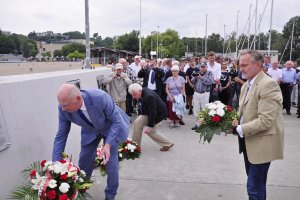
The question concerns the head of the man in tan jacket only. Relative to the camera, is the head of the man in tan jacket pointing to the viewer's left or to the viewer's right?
to the viewer's left

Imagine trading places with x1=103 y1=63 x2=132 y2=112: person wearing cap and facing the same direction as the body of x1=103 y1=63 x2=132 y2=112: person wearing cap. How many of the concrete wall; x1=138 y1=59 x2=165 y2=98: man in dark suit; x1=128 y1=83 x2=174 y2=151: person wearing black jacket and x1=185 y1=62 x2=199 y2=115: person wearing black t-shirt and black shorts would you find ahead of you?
2

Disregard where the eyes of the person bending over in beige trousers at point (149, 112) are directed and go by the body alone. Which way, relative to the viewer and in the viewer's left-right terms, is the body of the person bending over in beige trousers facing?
facing to the left of the viewer

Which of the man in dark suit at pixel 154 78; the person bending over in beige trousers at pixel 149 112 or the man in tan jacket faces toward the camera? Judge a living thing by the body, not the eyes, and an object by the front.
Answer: the man in dark suit

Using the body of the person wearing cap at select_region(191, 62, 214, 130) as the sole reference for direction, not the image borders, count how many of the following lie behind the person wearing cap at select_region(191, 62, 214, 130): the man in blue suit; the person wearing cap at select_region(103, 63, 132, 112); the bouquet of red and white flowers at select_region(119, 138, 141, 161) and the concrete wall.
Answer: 0

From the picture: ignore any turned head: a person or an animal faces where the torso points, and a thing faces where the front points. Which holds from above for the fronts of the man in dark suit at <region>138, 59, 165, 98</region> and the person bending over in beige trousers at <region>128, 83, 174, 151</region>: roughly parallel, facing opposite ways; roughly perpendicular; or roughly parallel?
roughly perpendicular

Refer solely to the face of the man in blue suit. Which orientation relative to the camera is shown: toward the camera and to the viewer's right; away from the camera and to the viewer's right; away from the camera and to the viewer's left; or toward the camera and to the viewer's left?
toward the camera and to the viewer's left

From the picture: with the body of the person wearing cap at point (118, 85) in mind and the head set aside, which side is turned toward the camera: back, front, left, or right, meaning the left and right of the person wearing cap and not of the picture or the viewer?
front

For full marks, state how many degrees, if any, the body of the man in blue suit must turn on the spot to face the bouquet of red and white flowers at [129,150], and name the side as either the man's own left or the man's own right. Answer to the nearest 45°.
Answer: approximately 135° to the man's own right

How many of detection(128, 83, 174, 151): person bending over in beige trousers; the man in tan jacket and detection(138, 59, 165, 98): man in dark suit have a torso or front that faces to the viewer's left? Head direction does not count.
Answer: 2

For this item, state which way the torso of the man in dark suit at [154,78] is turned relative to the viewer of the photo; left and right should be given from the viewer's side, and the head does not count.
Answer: facing the viewer

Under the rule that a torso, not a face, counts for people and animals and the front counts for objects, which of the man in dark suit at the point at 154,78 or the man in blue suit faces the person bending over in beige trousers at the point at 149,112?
the man in dark suit

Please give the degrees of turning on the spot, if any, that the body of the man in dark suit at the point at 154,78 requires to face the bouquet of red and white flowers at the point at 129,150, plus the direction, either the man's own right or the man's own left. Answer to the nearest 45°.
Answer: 0° — they already face it

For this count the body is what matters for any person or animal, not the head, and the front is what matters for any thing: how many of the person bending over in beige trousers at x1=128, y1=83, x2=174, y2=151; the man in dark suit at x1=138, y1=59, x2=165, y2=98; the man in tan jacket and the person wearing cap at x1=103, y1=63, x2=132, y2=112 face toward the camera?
2

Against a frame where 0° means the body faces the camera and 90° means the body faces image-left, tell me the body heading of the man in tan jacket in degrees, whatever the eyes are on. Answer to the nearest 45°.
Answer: approximately 90°

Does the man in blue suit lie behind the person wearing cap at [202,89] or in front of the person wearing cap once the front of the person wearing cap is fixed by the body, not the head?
in front

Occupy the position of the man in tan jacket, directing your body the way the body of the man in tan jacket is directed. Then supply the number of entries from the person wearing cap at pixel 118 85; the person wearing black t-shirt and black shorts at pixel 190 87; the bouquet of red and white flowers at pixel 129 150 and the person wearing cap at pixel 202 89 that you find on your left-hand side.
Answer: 0

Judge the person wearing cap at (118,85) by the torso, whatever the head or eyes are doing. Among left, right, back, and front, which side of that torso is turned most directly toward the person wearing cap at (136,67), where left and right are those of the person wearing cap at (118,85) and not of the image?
back

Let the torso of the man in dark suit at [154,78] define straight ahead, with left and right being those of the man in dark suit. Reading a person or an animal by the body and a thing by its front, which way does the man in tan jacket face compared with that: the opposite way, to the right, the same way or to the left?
to the right
